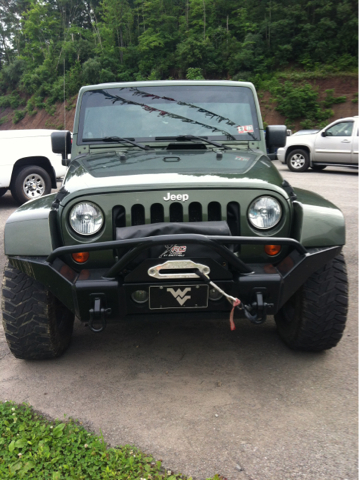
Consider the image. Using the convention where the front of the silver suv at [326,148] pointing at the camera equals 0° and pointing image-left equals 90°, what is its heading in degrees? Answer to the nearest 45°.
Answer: approximately 90°

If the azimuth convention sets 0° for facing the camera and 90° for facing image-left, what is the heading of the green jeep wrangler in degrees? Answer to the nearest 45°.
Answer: approximately 0°

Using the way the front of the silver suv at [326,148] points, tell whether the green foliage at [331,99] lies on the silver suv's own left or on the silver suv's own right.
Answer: on the silver suv's own right

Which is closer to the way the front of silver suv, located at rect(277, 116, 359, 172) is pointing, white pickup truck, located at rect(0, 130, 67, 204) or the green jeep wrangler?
the white pickup truck

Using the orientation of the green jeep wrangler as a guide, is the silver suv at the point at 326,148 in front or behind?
behind

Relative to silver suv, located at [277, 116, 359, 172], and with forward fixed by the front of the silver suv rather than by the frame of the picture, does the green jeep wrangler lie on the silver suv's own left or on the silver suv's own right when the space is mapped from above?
on the silver suv's own left

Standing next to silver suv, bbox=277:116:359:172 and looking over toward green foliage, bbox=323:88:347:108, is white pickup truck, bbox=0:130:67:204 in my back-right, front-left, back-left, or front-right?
back-left

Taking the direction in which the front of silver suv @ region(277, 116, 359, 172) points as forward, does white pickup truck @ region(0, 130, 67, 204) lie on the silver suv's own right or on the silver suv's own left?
on the silver suv's own left

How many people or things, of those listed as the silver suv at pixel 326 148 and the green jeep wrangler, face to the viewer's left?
1

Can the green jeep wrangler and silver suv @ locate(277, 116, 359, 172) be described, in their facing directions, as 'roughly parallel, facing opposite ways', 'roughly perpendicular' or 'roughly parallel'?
roughly perpendicular
